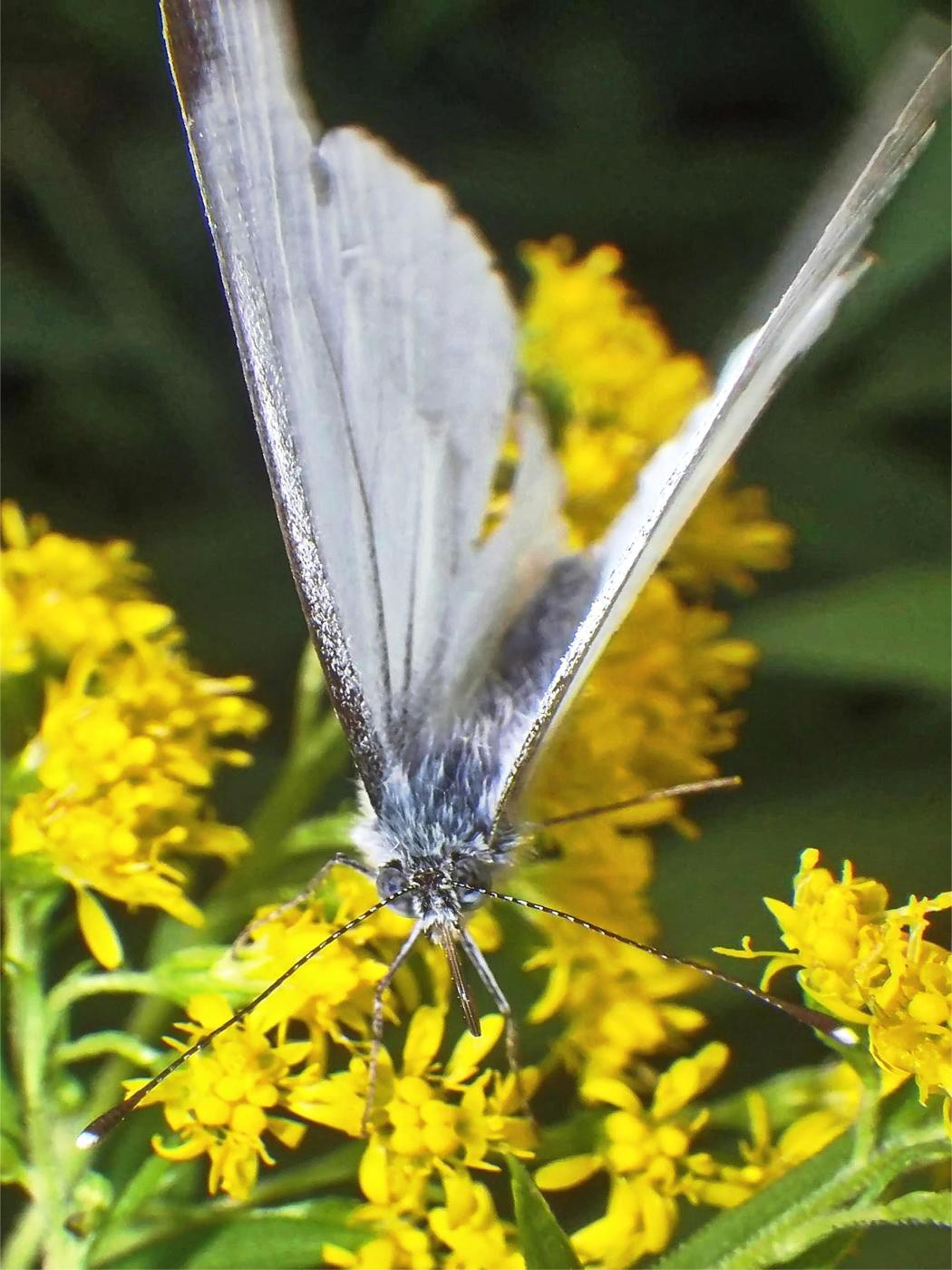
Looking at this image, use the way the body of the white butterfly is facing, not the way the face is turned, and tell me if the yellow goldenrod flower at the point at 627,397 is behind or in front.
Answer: behind

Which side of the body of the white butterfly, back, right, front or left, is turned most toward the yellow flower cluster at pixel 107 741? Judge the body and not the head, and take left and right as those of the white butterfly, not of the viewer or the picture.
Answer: right

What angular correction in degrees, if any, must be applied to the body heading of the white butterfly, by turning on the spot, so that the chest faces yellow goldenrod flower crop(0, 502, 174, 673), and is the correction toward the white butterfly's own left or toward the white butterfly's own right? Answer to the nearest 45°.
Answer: approximately 135° to the white butterfly's own right

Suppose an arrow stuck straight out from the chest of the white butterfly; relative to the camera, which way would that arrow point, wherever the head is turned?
toward the camera
